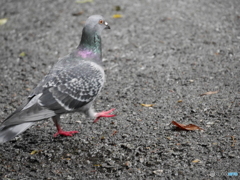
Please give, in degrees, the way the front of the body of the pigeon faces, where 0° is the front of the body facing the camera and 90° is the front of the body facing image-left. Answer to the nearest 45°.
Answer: approximately 270°
